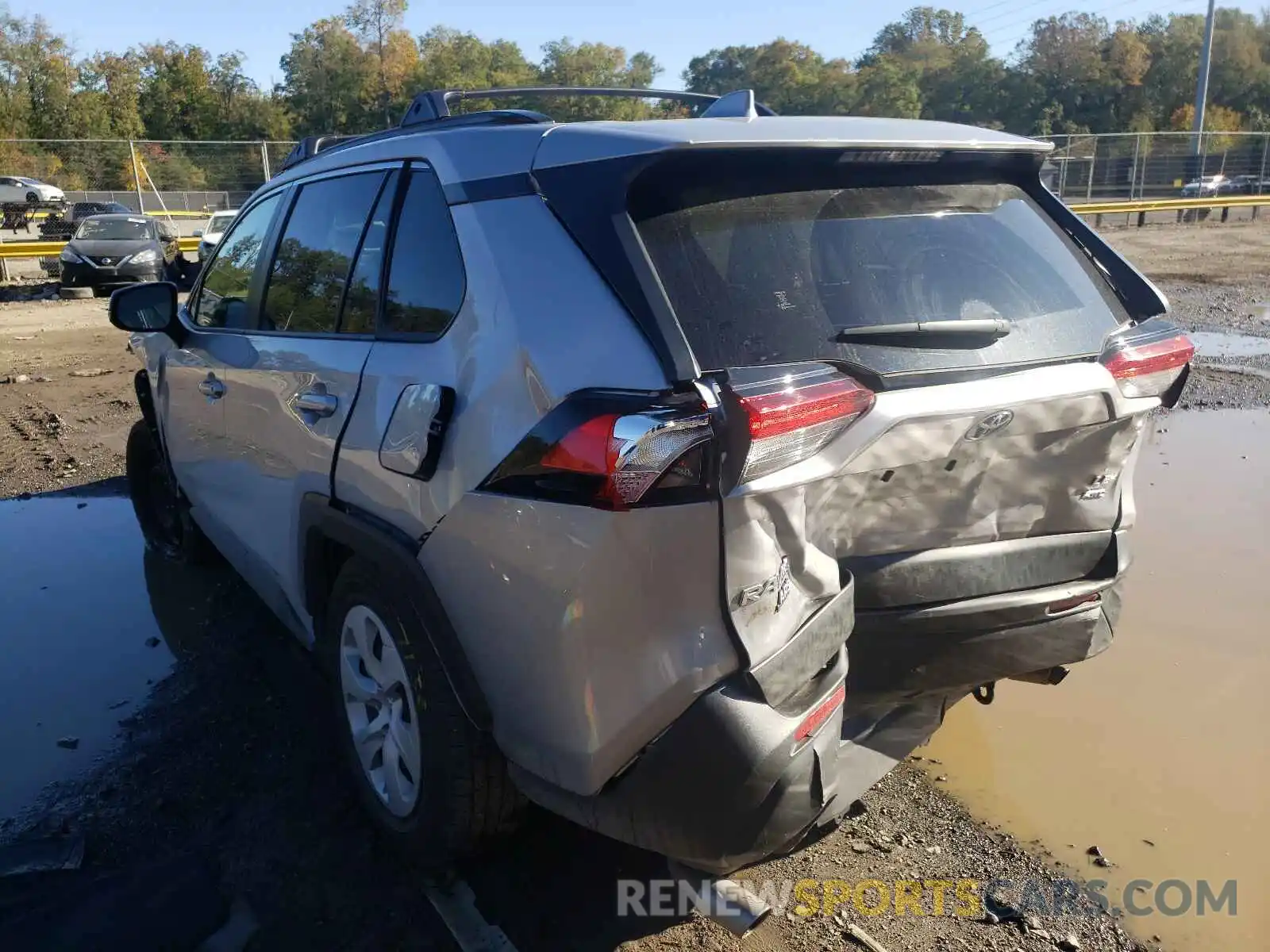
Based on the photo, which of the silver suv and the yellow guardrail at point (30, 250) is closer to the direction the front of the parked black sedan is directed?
the silver suv

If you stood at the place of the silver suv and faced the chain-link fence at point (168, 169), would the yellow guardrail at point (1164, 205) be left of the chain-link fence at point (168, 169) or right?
right

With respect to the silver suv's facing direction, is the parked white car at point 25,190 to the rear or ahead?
ahead

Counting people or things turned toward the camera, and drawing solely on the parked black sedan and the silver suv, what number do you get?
1

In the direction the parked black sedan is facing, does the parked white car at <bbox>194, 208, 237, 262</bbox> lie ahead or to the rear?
to the rear

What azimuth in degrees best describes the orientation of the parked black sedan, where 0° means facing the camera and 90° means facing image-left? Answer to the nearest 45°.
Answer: approximately 0°

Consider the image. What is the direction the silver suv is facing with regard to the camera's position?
facing away from the viewer and to the left of the viewer

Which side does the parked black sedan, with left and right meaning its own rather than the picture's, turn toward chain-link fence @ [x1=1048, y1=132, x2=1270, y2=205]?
left

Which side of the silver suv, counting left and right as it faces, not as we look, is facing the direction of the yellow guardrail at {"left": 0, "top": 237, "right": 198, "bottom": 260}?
front

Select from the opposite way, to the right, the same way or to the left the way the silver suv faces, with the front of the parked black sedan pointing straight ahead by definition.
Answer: the opposite way

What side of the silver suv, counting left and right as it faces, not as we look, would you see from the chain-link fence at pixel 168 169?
front

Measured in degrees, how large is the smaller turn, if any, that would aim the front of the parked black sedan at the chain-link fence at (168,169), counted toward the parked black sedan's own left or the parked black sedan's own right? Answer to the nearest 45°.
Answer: approximately 180°

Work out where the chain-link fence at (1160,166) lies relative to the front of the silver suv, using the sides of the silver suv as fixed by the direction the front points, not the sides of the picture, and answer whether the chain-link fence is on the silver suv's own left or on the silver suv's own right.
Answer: on the silver suv's own right

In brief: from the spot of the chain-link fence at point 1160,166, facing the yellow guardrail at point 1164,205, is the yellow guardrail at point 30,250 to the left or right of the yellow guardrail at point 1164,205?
right
